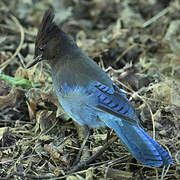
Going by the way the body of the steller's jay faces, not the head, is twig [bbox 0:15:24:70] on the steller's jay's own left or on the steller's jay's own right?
on the steller's jay's own right

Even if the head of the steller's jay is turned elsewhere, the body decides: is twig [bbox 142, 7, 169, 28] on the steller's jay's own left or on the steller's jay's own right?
on the steller's jay's own right

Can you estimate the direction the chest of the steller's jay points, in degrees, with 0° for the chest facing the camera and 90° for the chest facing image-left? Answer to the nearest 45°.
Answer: approximately 90°
